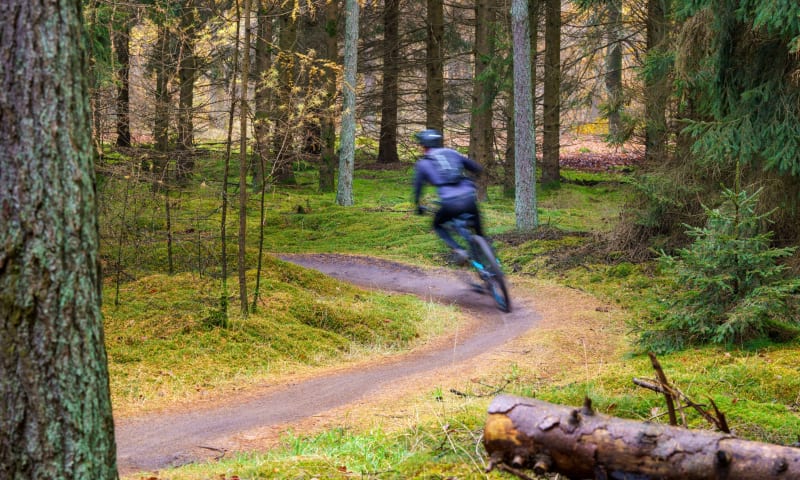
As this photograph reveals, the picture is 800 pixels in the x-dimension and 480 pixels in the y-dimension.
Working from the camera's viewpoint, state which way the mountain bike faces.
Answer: facing away from the viewer and to the left of the viewer

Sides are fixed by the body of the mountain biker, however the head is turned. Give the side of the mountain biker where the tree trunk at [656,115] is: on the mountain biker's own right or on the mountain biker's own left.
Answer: on the mountain biker's own right

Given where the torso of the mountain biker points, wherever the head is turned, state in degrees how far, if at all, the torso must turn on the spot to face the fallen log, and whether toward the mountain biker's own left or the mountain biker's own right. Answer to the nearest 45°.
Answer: approximately 135° to the mountain biker's own left

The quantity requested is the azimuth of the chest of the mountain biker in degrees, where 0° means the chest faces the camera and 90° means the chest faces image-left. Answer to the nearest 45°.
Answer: approximately 135°

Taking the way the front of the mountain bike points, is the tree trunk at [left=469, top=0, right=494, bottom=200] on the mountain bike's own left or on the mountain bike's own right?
on the mountain bike's own right

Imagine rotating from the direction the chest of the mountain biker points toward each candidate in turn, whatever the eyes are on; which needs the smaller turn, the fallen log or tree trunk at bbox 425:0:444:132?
the tree trunk
